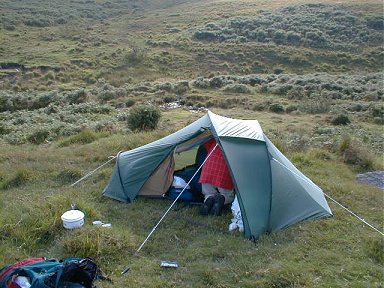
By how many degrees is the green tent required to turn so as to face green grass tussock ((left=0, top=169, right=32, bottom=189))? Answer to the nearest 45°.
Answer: approximately 45° to its right

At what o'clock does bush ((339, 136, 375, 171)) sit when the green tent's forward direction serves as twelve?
The bush is roughly at 6 o'clock from the green tent.

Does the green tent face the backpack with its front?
yes

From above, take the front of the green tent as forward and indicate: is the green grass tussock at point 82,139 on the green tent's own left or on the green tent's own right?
on the green tent's own right

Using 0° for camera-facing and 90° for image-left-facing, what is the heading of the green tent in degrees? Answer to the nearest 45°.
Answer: approximately 45°

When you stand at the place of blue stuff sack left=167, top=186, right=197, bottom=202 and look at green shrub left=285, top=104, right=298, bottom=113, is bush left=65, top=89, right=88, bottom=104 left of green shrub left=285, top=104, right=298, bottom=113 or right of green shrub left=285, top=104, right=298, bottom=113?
left

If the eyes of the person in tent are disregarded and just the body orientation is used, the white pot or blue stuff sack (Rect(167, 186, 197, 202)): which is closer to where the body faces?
the blue stuff sack

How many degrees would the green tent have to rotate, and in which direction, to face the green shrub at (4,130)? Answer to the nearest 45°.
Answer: approximately 90° to its right

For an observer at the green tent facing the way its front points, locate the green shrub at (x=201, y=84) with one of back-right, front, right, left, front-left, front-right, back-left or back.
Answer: back-right
